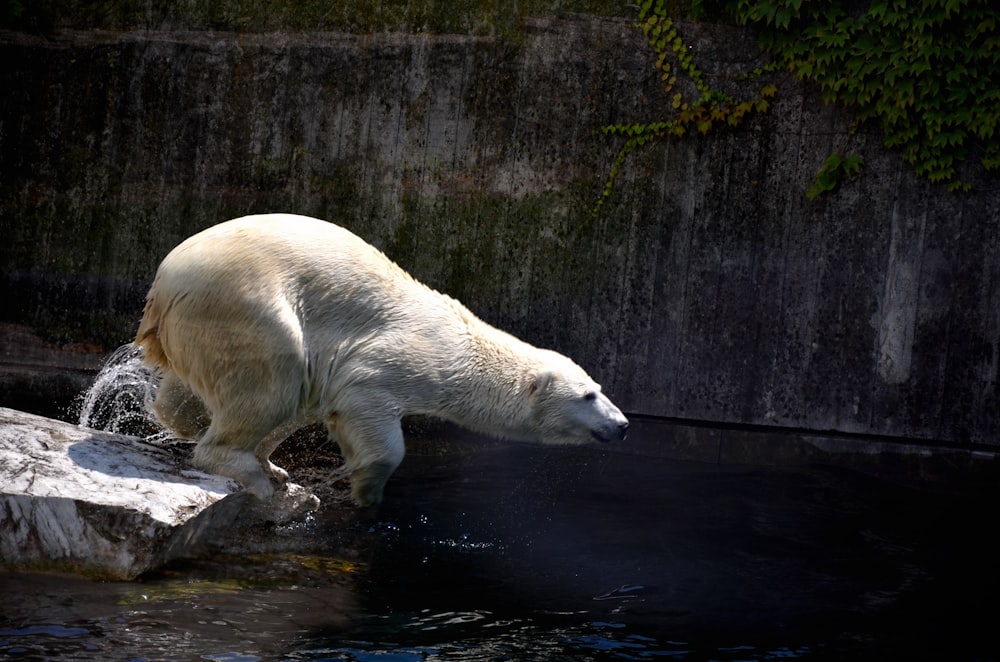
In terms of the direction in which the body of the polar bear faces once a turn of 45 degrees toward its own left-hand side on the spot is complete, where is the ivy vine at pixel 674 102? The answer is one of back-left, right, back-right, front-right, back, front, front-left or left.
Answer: front

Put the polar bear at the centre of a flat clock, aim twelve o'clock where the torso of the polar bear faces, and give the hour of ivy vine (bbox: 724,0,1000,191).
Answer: The ivy vine is roughly at 11 o'clock from the polar bear.

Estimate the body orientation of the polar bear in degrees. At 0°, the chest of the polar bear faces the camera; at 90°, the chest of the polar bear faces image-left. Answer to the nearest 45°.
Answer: approximately 270°
